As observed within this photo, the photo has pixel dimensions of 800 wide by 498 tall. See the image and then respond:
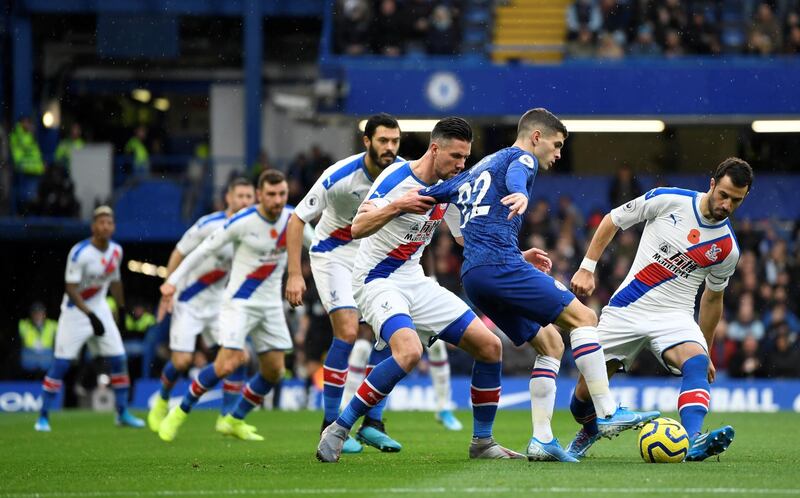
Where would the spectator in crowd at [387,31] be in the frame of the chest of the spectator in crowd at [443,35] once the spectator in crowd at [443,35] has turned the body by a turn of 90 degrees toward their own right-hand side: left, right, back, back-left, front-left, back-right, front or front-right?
front

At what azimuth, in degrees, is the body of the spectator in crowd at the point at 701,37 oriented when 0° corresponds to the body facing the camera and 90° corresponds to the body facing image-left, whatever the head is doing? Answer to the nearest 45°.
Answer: approximately 0°

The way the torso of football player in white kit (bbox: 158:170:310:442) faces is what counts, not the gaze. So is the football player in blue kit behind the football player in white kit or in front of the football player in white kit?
in front

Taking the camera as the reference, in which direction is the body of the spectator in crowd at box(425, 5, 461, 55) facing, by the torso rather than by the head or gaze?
toward the camera

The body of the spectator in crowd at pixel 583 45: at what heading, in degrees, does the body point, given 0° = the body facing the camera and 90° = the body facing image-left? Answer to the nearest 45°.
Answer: approximately 0°

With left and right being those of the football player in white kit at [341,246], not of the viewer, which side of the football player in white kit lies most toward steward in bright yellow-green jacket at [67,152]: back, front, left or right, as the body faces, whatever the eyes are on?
back

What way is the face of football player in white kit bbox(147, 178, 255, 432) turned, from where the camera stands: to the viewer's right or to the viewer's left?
to the viewer's right

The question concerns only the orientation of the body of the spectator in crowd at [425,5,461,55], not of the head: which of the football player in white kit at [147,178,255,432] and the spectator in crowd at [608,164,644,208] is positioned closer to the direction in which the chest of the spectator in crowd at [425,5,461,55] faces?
the football player in white kit

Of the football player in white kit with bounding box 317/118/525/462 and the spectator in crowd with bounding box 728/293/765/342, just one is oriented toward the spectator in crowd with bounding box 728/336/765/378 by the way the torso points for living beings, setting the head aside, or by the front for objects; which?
the spectator in crowd with bounding box 728/293/765/342

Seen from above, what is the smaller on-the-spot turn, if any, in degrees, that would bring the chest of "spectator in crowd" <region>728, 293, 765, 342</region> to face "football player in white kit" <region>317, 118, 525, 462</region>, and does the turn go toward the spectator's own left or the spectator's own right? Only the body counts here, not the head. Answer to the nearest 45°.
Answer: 0° — they already face them
